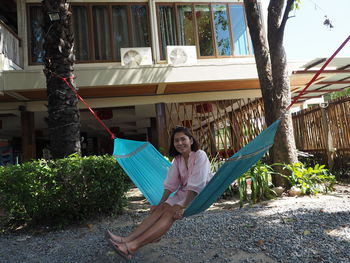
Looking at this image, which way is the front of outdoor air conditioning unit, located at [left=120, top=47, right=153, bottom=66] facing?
toward the camera

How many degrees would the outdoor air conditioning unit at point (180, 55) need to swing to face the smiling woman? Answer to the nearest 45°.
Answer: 0° — it already faces them

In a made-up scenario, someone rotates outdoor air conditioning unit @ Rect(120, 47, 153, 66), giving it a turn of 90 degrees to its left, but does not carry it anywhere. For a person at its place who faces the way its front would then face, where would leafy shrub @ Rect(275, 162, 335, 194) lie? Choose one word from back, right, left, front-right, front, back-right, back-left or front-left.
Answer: front-right

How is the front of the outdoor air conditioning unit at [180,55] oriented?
toward the camera

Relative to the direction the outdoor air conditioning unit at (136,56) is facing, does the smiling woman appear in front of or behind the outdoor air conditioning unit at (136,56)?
in front

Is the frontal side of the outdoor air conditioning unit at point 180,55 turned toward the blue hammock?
yes

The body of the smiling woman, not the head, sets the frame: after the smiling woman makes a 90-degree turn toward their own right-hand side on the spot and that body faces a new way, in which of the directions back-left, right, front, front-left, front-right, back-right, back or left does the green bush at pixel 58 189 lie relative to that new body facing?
front

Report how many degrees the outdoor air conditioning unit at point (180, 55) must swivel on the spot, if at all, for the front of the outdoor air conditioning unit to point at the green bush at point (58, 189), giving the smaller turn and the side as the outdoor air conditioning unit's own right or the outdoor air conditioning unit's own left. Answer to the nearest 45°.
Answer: approximately 45° to the outdoor air conditioning unit's own right

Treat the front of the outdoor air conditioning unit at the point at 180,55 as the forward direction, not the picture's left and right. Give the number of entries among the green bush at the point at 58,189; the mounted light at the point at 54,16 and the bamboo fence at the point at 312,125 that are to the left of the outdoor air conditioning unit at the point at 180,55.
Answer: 1

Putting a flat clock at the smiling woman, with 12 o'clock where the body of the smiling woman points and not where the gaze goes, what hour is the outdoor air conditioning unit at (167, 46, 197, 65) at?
The outdoor air conditioning unit is roughly at 5 o'clock from the smiling woman.

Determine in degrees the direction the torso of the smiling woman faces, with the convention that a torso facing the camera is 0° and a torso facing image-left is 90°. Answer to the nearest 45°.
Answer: approximately 45°

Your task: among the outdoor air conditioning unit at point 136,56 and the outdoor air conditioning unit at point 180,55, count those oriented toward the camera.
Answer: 2

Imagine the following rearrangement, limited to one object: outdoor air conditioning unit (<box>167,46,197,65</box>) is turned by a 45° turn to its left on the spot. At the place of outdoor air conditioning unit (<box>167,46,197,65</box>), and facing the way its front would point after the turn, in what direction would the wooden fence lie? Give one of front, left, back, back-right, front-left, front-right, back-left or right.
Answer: front-left

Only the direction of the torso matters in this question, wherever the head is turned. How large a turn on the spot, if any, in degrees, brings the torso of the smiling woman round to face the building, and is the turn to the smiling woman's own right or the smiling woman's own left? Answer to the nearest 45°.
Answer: approximately 135° to the smiling woman's own right
